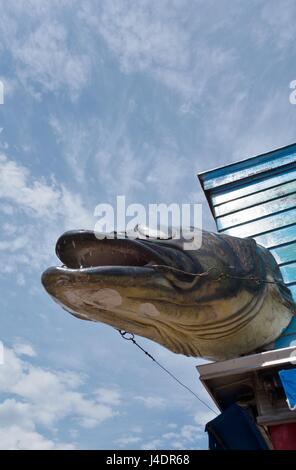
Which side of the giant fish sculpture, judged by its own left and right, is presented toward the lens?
left
